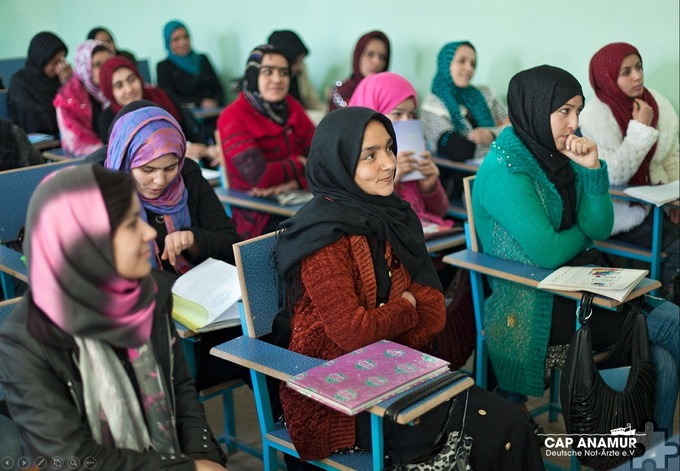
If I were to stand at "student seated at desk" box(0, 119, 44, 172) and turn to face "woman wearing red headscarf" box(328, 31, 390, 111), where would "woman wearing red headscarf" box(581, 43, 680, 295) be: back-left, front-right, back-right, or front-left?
front-right

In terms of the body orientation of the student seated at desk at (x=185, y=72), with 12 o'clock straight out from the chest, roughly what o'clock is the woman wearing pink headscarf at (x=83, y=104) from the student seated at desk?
The woman wearing pink headscarf is roughly at 2 o'clock from the student seated at desk.

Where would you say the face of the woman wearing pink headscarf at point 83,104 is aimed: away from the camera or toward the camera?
toward the camera

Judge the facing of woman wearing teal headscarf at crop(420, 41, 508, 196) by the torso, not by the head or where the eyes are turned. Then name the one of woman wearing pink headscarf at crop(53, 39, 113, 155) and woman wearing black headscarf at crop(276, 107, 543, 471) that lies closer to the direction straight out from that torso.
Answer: the woman wearing black headscarf

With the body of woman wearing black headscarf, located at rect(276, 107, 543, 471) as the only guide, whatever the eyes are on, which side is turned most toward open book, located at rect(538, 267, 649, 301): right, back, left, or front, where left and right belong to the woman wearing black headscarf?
left

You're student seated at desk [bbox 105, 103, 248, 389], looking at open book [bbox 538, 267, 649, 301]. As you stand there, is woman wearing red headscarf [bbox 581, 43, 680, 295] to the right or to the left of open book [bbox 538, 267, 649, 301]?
left

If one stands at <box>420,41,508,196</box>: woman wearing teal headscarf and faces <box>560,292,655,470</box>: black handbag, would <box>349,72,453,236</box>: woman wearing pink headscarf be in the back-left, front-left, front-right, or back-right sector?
front-right

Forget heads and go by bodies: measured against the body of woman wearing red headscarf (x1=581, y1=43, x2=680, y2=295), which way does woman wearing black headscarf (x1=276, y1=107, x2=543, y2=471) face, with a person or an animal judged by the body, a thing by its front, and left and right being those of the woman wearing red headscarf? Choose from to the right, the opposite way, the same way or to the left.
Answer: the same way

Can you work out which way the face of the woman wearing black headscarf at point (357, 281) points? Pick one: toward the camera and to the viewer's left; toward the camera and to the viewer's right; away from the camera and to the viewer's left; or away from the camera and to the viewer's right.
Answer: toward the camera and to the viewer's right

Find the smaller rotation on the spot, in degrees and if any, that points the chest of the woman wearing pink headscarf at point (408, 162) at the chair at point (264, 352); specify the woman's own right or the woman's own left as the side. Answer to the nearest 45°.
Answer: approximately 45° to the woman's own right

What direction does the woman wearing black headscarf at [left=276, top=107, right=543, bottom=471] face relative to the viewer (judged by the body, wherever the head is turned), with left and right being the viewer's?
facing the viewer and to the right of the viewer

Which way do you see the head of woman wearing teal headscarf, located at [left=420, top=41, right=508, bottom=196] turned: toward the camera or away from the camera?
toward the camera

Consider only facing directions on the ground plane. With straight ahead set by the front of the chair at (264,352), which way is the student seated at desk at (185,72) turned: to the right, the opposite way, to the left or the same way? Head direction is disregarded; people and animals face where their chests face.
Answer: the same way

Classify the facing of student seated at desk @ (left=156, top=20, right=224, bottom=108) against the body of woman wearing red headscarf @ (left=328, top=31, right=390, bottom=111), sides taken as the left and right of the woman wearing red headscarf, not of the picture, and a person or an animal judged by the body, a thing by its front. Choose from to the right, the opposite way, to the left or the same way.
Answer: the same way

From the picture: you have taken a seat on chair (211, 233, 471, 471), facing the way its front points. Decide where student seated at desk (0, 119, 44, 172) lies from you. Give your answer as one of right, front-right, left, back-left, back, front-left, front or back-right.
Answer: back

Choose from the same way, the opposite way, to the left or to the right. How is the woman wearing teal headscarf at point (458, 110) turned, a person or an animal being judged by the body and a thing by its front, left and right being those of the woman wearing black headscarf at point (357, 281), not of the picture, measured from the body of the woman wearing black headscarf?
the same way
